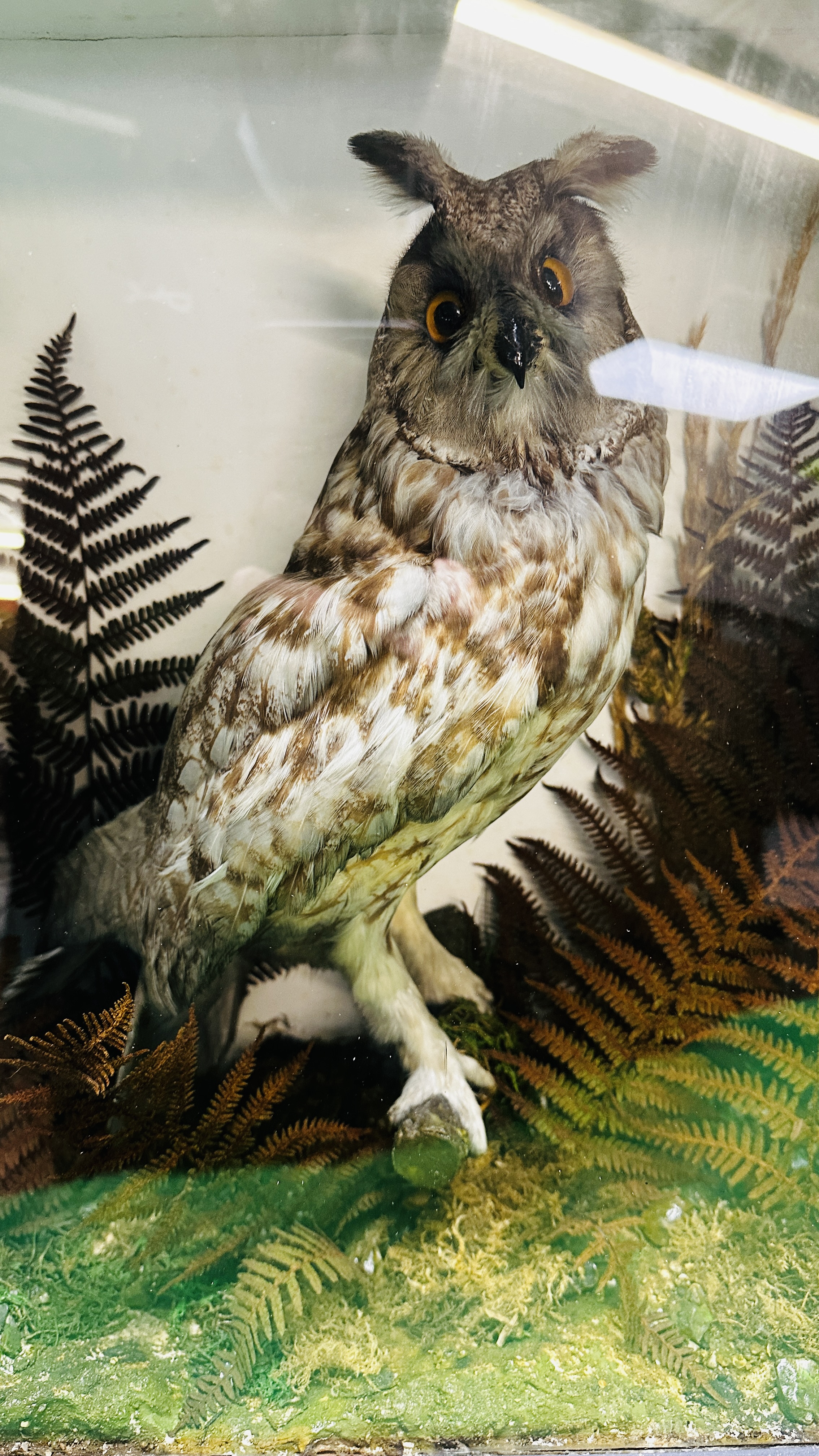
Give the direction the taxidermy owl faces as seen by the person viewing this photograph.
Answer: facing the viewer and to the right of the viewer

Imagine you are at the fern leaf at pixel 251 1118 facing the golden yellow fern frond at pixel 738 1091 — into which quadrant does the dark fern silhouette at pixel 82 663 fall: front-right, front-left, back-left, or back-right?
back-left
